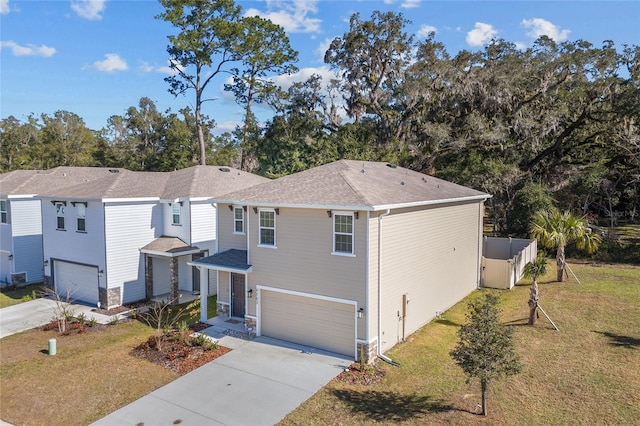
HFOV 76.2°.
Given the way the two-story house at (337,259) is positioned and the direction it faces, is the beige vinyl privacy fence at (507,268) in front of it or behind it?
behind

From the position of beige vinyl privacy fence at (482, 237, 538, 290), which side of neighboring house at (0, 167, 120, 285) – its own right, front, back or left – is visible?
left

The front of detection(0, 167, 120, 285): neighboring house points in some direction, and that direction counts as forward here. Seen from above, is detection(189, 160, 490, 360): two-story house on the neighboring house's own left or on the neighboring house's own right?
on the neighboring house's own left

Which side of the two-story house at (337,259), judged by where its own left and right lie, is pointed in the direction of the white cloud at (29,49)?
right

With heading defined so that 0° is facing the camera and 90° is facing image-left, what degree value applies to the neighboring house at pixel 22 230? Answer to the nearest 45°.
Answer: approximately 45°

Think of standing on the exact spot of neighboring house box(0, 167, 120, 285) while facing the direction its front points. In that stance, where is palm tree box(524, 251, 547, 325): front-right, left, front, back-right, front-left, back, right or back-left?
left

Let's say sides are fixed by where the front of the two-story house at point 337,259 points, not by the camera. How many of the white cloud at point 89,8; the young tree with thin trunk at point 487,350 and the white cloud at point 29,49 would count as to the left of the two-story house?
1

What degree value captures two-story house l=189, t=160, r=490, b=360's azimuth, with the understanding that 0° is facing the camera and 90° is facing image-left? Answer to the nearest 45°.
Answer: approximately 45°

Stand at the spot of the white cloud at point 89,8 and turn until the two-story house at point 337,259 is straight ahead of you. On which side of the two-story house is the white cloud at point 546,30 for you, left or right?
left
